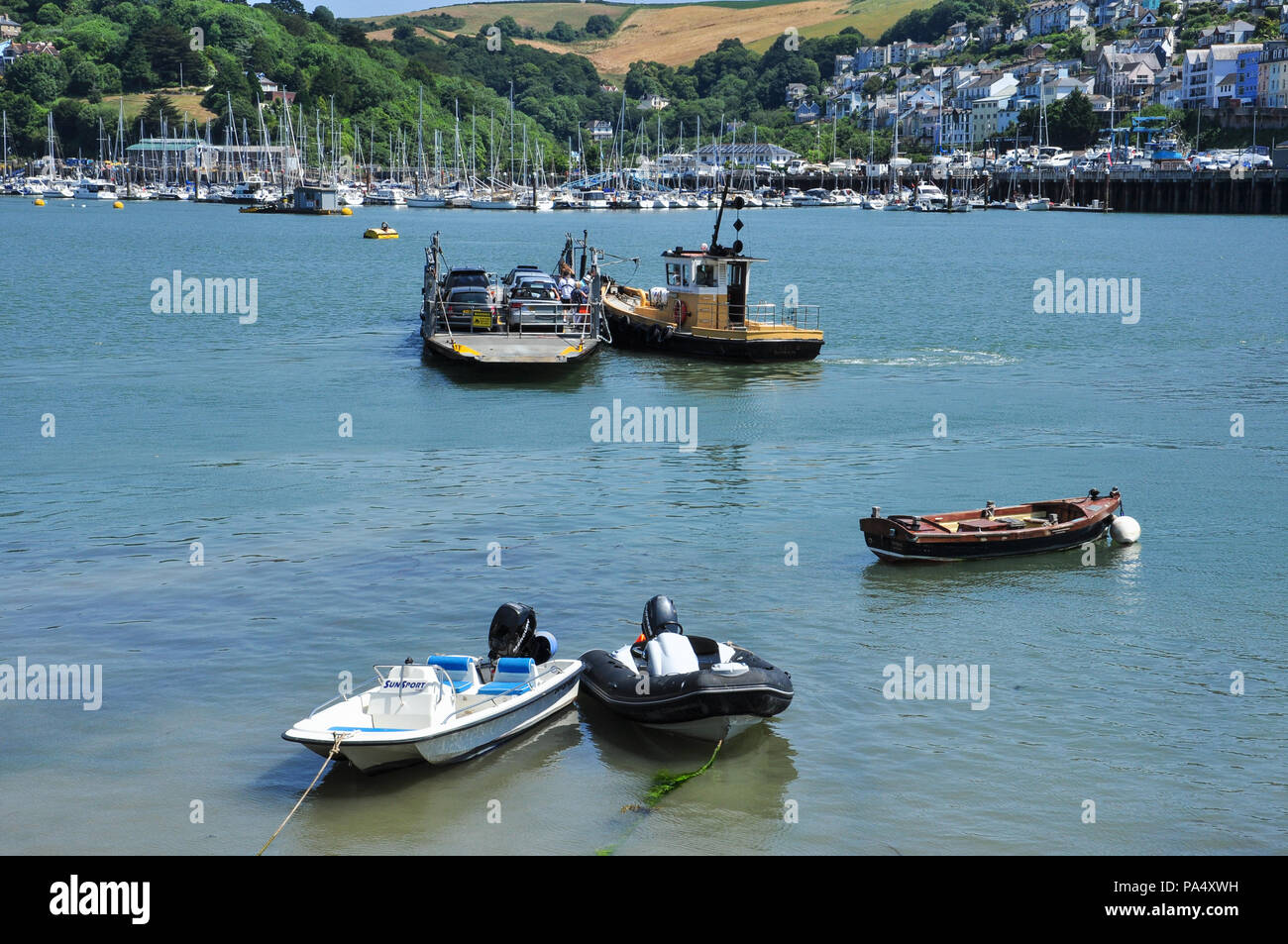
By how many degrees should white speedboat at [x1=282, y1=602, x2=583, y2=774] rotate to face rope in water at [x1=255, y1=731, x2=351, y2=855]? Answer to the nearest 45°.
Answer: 0° — it already faces it

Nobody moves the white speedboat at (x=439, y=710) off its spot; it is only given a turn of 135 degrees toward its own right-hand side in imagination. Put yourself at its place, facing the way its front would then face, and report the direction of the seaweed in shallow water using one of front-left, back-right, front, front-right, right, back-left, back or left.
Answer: right

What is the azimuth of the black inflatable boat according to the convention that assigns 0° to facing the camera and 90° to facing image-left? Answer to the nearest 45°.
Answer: approximately 315°

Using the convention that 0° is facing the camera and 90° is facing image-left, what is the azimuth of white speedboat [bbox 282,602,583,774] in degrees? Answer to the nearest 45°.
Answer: approximately 45°

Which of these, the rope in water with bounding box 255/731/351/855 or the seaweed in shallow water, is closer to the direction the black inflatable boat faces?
the seaweed in shallow water

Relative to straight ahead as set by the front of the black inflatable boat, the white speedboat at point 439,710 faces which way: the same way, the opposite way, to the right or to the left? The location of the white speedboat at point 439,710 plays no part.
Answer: to the right

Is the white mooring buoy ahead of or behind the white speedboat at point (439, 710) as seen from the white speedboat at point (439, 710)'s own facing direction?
behind

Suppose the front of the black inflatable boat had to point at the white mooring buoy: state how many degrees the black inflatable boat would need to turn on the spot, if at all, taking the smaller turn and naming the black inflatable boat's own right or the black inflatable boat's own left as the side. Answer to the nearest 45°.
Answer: approximately 90° to the black inflatable boat's own left

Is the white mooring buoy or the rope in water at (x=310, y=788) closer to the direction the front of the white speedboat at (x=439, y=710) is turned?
the rope in water
